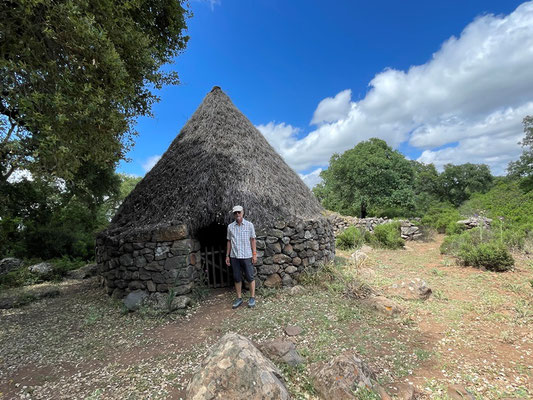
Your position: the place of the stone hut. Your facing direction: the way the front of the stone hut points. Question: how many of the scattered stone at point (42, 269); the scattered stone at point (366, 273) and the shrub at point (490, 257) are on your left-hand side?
2

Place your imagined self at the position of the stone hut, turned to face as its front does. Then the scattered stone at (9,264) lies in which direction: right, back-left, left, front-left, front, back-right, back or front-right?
back-right

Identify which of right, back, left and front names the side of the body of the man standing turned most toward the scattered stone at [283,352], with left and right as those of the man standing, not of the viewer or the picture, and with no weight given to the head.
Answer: front

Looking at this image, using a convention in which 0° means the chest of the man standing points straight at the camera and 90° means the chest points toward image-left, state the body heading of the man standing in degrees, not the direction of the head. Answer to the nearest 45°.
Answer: approximately 0°

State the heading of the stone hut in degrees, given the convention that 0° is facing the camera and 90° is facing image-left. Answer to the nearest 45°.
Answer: approximately 0°

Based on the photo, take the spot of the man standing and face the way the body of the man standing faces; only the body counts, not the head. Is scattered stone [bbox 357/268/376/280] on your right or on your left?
on your left

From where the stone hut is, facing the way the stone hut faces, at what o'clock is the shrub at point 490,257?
The shrub is roughly at 9 o'clock from the stone hut.

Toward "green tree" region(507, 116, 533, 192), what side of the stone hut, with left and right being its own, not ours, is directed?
left

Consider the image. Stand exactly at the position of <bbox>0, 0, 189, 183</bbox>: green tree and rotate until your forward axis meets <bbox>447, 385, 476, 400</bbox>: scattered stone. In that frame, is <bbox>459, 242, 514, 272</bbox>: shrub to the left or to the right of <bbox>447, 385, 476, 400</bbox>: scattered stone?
left

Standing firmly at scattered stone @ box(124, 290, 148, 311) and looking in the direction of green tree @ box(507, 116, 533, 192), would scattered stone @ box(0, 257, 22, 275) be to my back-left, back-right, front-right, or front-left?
back-left

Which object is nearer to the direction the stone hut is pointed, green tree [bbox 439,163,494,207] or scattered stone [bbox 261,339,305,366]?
the scattered stone

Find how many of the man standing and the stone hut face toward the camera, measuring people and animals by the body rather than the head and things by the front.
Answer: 2

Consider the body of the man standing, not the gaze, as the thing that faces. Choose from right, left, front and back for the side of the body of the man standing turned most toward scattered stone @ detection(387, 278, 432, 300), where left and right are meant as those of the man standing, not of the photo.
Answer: left

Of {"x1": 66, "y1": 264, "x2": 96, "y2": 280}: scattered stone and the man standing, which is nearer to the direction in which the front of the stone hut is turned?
the man standing

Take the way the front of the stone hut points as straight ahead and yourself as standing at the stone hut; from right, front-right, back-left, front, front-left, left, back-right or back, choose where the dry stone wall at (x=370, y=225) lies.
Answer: back-left

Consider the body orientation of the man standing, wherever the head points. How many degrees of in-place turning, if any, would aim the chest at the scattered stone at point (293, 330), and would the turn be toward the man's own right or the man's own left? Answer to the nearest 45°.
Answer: approximately 45° to the man's own left

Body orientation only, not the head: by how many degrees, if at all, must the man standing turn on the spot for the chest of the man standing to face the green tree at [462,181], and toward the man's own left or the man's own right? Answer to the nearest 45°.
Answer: approximately 135° to the man's own left
